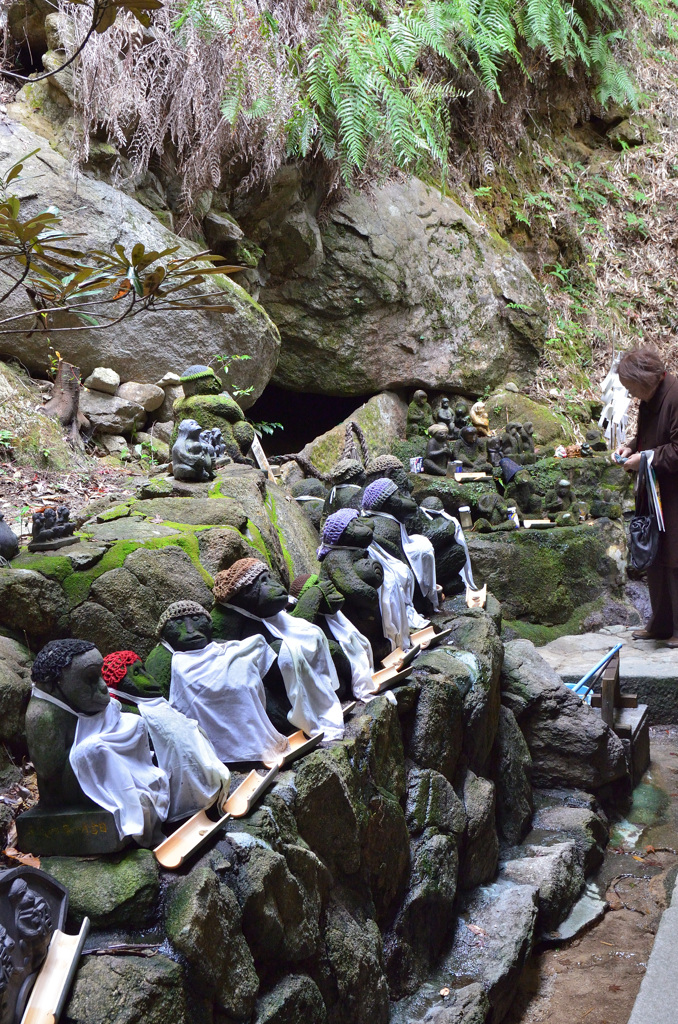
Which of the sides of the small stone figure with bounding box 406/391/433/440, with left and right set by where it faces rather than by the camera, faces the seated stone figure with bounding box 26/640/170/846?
front

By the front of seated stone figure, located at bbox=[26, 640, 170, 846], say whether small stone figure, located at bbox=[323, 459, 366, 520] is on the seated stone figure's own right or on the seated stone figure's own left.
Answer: on the seated stone figure's own left

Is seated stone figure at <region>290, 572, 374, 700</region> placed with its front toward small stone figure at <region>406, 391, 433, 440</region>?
no

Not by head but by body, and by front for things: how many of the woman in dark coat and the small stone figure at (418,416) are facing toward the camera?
1

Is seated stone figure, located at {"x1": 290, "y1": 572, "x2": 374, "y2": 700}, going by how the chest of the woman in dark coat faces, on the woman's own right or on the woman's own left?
on the woman's own left

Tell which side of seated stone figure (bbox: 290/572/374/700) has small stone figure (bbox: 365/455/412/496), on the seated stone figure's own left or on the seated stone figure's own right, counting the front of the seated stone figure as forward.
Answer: on the seated stone figure's own left

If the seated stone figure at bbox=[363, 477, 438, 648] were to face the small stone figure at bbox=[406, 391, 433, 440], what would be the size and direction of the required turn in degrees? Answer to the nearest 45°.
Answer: approximately 135° to its left

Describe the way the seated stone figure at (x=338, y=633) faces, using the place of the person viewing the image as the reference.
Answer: facing the viewer and to the right of the viewer

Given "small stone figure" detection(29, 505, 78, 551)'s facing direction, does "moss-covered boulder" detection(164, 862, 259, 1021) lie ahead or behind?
ahead

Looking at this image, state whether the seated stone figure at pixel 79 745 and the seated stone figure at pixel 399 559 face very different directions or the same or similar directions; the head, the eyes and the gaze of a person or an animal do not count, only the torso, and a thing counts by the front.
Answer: same or similar directions

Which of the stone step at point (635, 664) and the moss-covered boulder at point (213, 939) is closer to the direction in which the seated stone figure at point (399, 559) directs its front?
the moss-covered boulder

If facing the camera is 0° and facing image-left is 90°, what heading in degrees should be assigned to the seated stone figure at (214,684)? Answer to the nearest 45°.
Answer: approximately 315°

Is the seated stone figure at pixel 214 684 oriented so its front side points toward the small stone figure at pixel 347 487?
no

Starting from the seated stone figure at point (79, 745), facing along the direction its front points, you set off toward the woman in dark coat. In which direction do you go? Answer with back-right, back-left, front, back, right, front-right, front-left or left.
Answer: left

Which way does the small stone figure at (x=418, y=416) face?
toward the camera

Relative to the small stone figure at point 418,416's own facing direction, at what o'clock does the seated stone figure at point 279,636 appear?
The seated stone figure is roughly at 12 o'clock from the small stone figure.

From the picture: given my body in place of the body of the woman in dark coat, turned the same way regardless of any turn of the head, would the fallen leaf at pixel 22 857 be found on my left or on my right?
on my left

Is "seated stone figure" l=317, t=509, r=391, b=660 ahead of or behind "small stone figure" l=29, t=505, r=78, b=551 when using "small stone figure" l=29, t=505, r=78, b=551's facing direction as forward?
ahead

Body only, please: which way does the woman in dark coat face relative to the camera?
to the viewer's left

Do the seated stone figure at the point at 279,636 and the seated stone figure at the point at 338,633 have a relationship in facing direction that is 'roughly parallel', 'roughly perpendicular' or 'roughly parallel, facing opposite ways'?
roughly parallel

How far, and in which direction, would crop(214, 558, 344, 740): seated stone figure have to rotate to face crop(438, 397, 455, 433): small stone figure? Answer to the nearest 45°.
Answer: approximately 135° to its left
